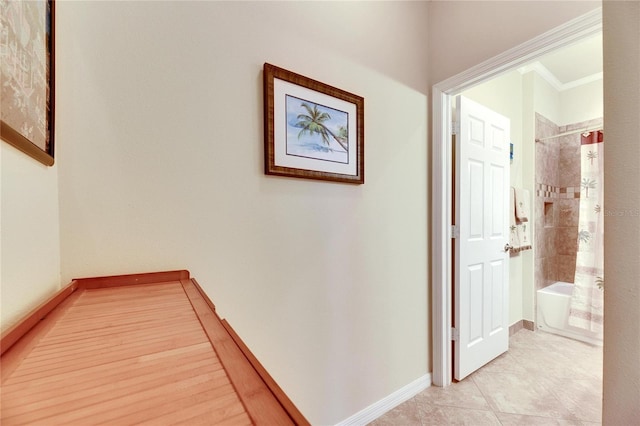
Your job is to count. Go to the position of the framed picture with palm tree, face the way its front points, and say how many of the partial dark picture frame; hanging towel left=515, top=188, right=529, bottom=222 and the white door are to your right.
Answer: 1

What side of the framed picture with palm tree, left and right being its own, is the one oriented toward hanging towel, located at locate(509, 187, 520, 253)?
left

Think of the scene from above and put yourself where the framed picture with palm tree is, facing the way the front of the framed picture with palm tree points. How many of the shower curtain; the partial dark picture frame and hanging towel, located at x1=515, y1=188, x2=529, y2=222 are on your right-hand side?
1

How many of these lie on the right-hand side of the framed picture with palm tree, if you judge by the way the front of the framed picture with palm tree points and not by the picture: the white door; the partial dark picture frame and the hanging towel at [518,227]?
1

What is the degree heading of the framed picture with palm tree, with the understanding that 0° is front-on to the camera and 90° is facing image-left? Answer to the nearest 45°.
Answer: approximately 315°

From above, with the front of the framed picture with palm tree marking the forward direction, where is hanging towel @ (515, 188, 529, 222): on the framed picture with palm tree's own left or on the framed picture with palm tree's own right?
on the framed picture with palm tree's own left

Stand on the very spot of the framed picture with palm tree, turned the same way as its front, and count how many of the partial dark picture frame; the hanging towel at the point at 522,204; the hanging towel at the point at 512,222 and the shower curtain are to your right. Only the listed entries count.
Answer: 1

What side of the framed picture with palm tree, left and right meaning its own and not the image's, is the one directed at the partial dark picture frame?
right

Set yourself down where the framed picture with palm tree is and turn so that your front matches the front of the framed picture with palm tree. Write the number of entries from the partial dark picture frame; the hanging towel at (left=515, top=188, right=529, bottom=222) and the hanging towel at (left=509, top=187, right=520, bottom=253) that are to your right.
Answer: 1

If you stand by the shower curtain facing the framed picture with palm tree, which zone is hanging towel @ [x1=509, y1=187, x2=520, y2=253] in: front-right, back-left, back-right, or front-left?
front-right

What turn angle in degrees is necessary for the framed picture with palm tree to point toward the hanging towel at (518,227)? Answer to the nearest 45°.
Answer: approximately 90° to its left

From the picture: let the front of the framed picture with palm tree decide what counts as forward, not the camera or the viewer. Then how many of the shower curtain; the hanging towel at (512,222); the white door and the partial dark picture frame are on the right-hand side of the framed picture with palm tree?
1
